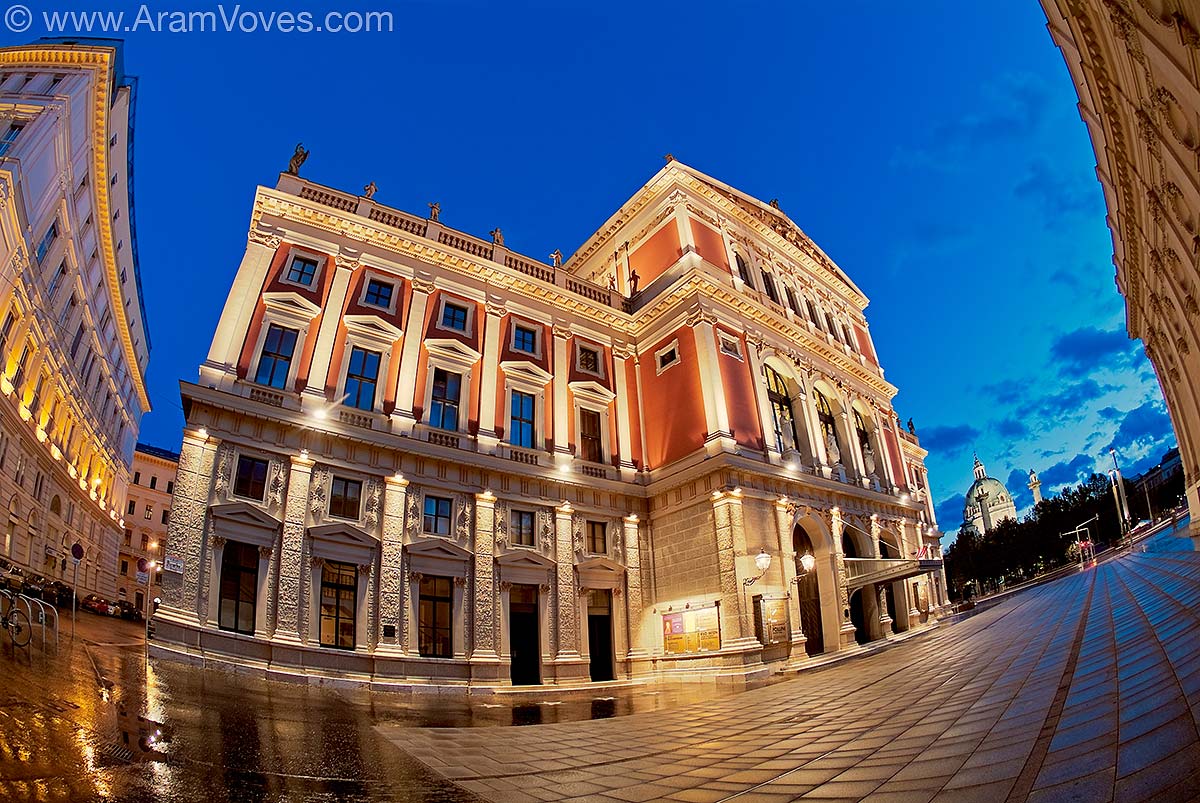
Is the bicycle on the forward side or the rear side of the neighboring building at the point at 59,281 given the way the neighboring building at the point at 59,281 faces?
on the forward side

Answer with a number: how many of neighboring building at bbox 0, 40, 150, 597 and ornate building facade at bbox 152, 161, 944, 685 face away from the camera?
0

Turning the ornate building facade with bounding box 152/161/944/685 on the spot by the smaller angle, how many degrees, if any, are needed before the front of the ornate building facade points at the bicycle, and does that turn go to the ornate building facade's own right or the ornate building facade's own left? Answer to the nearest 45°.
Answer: approximately 90° to the ornate building facade's own right

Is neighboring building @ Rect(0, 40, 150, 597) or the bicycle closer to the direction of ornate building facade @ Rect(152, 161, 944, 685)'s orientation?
the bicycle

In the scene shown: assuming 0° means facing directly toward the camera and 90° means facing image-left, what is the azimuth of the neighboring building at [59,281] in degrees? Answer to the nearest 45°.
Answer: approximately 315°
